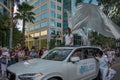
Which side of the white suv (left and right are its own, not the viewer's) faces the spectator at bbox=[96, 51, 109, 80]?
back

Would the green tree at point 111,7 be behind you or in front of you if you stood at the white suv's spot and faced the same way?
behind

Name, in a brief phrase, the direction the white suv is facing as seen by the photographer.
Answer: facing the viewer and to the left of the viewer
